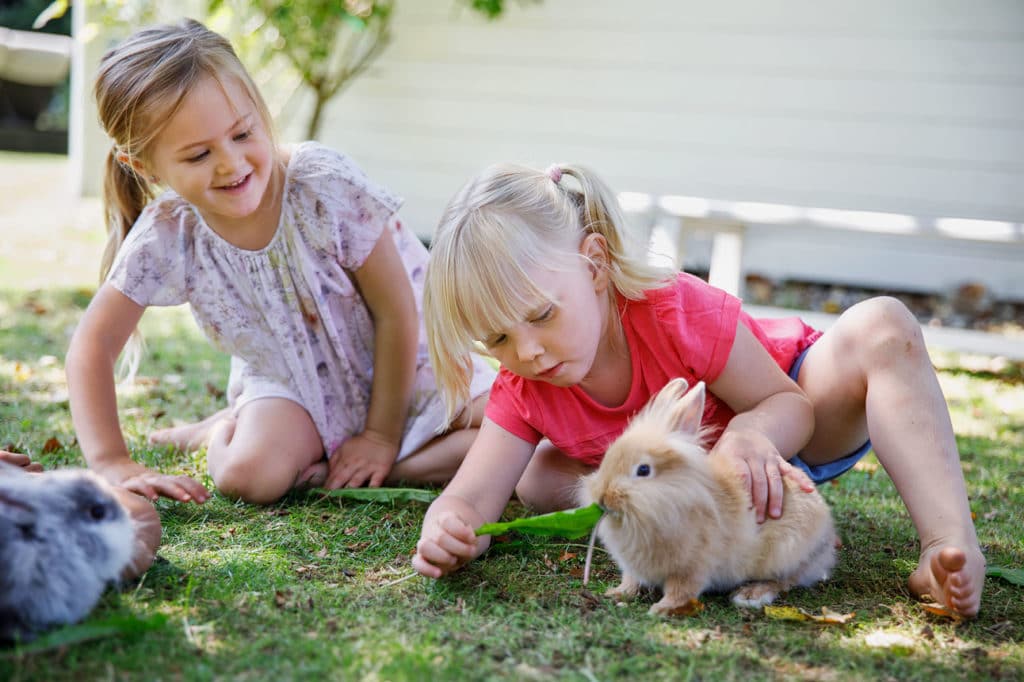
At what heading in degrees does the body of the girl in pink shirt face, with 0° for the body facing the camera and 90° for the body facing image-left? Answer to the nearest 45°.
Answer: approximately 45°

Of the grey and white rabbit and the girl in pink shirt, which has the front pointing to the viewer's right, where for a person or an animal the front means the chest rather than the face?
the grey and white rabbit

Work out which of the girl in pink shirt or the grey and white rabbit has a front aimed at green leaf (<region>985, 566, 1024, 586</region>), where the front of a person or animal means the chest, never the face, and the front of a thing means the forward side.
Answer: the grey and white rabbit

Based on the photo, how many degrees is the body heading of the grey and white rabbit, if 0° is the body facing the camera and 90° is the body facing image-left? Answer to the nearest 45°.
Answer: approximately 270°

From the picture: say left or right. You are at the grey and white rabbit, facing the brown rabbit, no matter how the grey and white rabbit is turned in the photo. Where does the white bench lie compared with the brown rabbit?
left

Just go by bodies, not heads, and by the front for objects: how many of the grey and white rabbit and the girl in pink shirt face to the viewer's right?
1
